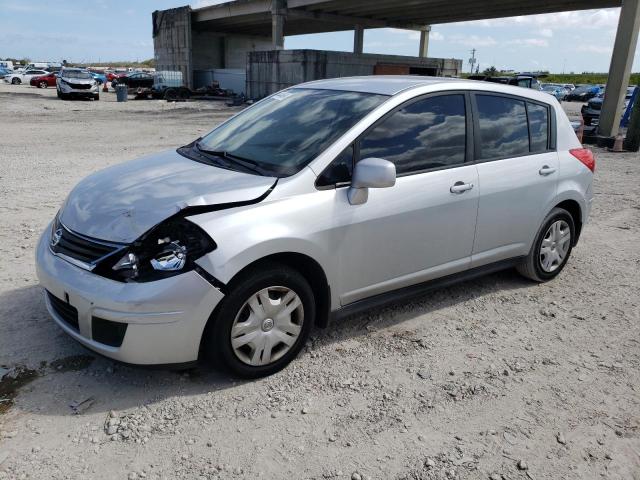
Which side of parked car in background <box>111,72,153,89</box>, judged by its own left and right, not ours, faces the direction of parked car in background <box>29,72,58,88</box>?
front

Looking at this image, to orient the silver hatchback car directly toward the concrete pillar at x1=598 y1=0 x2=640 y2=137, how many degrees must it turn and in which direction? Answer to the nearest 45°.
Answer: approximately 180°

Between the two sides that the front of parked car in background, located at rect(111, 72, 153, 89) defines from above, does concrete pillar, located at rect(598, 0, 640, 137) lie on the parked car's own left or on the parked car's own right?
on the parked car's own left

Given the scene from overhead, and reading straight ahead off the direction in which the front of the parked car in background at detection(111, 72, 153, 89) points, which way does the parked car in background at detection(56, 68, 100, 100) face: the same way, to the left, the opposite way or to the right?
to the left

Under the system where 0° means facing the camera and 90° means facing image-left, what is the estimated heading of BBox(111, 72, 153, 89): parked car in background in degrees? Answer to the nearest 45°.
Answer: approximately 90°

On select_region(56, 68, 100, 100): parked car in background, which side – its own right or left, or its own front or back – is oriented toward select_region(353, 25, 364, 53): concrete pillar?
left

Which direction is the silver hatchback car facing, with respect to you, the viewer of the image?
facing the viewer and to the left of the viewer

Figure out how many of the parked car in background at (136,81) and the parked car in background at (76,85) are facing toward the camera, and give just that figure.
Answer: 1

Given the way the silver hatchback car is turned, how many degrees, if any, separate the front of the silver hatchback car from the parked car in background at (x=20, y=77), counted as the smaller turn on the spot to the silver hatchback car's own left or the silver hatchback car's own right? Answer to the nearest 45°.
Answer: approximately 90° to the silver hatchback car's own right

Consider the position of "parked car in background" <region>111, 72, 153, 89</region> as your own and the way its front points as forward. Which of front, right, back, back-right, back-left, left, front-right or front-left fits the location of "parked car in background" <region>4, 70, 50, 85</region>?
front-right

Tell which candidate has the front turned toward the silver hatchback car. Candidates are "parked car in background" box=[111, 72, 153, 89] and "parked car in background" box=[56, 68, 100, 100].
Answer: "parked car in background" box=[56, 68, 100, 100]

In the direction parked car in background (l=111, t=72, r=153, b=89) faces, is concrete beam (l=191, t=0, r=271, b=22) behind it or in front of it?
behind

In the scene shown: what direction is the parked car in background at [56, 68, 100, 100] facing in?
toward the camera
